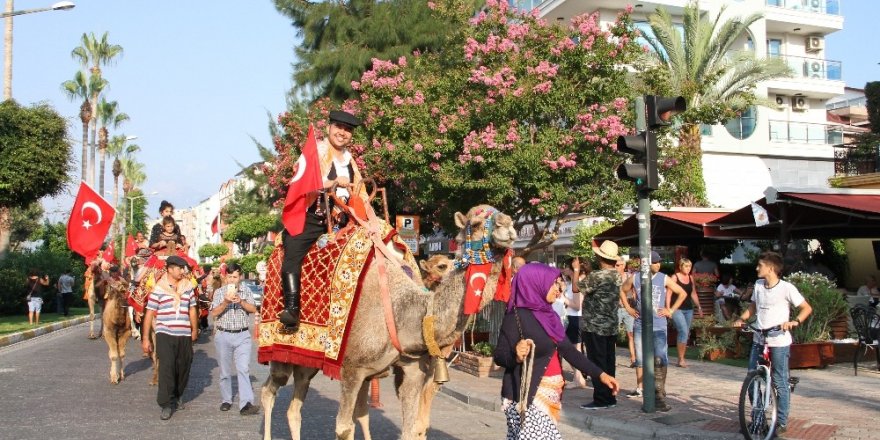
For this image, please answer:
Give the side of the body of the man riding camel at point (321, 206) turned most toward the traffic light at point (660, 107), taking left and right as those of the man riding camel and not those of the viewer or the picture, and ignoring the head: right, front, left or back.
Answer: left

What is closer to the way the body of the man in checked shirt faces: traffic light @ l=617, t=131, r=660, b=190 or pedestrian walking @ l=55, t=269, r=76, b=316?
the traffic light

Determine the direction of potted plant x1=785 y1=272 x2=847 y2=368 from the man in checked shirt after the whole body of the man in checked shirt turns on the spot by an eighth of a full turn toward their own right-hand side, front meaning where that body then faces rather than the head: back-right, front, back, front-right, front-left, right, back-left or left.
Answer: back-left

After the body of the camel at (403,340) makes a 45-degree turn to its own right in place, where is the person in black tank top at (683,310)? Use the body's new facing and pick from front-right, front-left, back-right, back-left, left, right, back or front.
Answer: back-left

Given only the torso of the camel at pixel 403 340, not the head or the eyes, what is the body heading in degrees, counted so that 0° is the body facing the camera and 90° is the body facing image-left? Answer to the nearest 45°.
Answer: approximately 315°

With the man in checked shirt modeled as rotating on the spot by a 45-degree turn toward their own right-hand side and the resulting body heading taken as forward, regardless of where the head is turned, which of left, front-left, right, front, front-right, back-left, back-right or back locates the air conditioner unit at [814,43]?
back

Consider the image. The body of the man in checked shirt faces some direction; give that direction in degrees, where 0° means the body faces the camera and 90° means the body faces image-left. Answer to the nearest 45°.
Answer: approximately 0°

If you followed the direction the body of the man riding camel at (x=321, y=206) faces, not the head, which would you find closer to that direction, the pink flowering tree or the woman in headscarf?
the woman in headscarf

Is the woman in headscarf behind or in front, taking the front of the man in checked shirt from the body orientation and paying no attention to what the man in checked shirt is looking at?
in front

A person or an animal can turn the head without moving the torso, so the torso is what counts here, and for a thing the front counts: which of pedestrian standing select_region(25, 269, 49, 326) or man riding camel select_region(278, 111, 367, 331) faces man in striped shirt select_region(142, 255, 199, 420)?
the pedestrian standing
